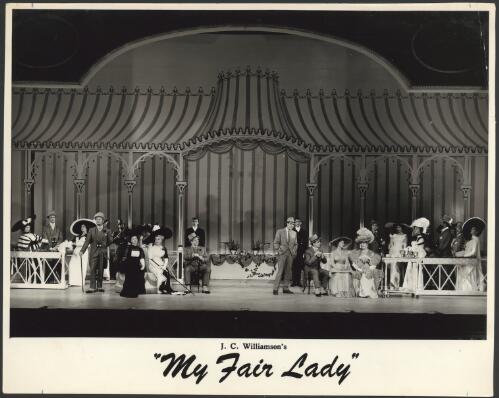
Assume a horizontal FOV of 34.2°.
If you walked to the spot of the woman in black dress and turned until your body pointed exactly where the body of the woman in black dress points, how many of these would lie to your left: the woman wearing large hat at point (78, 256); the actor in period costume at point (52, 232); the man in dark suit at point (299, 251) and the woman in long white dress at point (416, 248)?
2

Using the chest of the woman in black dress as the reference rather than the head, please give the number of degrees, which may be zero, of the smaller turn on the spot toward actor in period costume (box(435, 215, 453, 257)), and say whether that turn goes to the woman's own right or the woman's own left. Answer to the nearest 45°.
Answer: approximately 90° to the woman's own left

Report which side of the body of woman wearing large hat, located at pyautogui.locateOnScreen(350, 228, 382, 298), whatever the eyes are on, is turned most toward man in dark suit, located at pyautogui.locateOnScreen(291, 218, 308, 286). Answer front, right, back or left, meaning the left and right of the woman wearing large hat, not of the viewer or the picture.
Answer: right

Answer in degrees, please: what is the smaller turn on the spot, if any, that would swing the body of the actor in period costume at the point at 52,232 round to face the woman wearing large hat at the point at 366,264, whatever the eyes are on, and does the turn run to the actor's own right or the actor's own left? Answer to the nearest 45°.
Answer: approximately 90° to the actor's own left

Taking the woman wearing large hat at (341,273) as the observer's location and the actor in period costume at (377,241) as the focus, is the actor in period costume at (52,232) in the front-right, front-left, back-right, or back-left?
back-left
